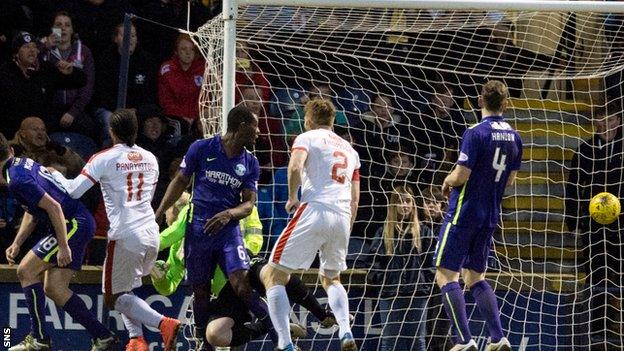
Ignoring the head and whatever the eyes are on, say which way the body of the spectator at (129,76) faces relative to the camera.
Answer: toward the camera

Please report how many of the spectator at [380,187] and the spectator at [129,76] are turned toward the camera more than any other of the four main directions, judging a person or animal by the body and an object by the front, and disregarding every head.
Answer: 2

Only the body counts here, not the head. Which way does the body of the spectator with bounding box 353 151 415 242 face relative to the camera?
toward the camera

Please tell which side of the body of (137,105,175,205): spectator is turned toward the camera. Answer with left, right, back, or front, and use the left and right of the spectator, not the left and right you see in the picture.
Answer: front

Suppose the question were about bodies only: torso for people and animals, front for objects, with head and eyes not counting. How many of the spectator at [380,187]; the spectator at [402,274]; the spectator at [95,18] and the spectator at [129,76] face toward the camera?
4

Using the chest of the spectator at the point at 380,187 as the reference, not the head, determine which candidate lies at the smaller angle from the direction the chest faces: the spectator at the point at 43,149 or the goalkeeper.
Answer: the goalkeeper

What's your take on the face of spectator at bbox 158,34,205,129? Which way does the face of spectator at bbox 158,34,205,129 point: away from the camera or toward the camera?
toward the camera

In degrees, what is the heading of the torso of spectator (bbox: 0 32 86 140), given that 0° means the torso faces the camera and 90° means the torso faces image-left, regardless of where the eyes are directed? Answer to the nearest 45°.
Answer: approximately 315°

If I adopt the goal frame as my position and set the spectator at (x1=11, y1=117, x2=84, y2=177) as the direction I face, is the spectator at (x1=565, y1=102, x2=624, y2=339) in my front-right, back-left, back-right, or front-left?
back-right

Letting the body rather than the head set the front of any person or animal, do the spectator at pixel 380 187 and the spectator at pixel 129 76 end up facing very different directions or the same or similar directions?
same or similar directions

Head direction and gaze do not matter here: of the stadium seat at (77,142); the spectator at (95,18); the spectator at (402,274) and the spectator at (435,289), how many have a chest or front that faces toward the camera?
4
